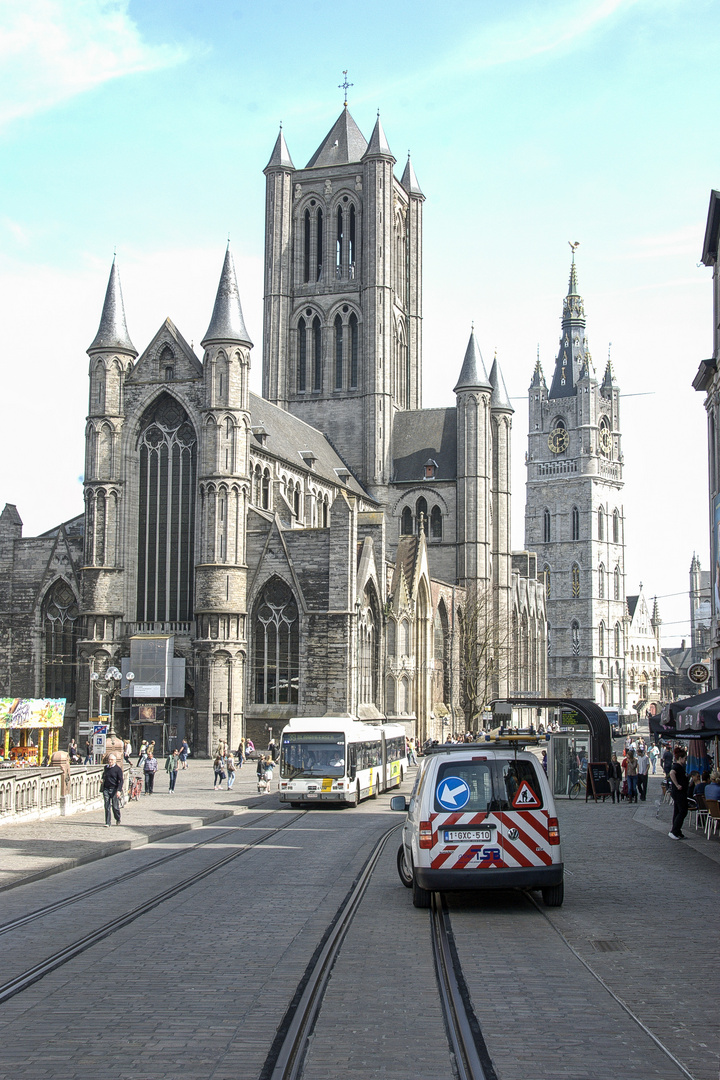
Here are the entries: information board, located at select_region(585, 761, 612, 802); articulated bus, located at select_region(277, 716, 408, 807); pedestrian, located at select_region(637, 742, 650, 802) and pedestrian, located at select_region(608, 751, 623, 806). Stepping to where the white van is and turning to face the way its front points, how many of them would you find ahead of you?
4

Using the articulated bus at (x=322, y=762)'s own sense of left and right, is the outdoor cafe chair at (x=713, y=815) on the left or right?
on its left

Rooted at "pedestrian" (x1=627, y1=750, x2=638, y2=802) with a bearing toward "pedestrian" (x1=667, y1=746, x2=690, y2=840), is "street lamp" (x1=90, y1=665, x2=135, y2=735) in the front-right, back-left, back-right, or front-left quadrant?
back-right

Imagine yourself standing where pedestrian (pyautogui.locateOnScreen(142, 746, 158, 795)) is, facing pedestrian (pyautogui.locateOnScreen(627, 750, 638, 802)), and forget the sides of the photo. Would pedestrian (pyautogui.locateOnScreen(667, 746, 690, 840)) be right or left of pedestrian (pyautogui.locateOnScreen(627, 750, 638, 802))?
right

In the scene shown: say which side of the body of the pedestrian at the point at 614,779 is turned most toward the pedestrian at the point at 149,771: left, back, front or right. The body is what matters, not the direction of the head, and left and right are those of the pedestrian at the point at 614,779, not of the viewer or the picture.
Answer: right

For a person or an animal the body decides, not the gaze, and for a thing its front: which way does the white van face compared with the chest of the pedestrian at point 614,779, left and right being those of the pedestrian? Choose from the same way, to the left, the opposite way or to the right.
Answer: the opposite way

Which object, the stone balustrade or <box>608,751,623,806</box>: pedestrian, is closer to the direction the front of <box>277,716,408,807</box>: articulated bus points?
the stone balustrade

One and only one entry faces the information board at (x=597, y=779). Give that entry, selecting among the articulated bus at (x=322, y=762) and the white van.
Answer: the white van

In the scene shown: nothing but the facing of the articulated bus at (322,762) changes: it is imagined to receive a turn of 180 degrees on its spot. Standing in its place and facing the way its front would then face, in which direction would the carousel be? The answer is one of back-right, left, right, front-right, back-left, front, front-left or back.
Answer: left

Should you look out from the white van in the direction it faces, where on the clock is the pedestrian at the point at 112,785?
The pedestrian is roughly at 11 o'clock from the white van.

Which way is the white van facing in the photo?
away from the camera

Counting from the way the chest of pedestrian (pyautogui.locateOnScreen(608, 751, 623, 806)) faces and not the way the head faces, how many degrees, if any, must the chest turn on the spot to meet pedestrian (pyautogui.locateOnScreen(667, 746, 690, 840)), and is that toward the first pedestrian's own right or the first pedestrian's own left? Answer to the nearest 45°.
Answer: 0° — they already face them

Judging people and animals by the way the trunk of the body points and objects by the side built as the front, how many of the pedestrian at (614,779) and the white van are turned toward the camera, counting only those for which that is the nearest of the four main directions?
1

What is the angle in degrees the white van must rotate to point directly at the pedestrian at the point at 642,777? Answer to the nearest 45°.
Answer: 0° — it already faces them
